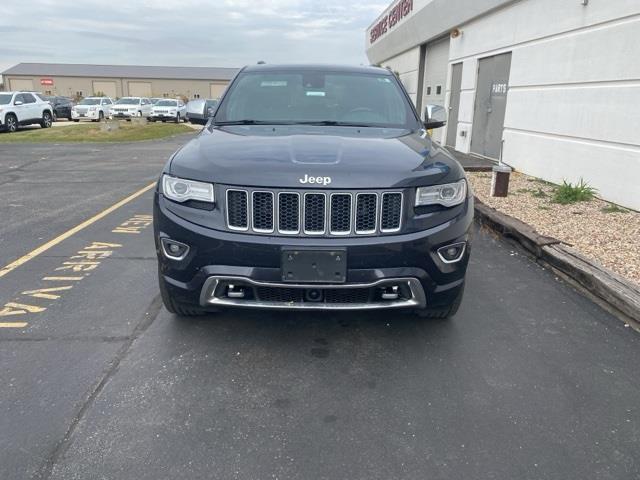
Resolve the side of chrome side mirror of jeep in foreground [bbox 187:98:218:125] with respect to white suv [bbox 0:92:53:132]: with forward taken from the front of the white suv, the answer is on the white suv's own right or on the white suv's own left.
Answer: on the white suv's own left

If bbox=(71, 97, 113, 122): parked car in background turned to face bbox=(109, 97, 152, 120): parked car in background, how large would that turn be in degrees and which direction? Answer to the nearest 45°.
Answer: approximately 135° to its left

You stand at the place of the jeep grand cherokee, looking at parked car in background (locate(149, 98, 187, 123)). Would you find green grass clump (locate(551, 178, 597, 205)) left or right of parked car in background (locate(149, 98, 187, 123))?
right

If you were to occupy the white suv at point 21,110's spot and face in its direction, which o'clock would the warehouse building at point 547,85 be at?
The warehouse building is roughly at 10 o'clock from the white suv.

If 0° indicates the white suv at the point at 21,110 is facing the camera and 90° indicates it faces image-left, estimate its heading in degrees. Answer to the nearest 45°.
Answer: approximately 45°

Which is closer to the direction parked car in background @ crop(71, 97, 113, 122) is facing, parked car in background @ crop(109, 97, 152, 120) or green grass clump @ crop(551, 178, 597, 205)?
the green grass clump

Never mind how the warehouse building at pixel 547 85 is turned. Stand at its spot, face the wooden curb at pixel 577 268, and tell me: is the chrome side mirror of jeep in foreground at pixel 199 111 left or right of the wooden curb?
right

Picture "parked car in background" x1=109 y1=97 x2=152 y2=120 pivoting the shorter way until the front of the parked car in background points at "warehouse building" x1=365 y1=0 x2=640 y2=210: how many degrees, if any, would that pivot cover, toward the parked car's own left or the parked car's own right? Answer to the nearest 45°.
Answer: approximately 45° to the parked car's own left

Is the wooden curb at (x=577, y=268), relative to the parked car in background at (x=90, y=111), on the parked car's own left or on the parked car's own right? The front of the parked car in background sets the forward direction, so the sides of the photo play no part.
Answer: on the parked car's own left

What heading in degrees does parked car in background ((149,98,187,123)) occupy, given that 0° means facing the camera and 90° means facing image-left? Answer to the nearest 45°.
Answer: approximately 45°
